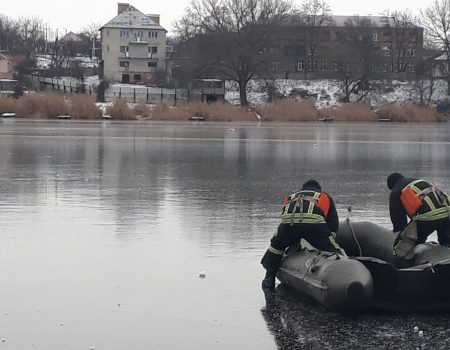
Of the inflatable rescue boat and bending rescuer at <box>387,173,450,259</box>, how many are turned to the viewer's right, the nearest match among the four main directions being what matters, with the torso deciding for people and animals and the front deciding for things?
0

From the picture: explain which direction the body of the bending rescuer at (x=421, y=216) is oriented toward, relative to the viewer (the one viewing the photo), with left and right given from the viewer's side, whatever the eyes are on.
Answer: facing away from the viewer and to the left of the viewer

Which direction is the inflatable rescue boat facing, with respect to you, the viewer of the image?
facing away from the viewer and to the left of the viewer

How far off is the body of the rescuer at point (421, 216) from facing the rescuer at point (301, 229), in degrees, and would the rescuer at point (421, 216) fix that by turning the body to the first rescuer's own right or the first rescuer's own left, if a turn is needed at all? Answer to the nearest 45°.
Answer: approximately 45° to the first rescuer's own left
